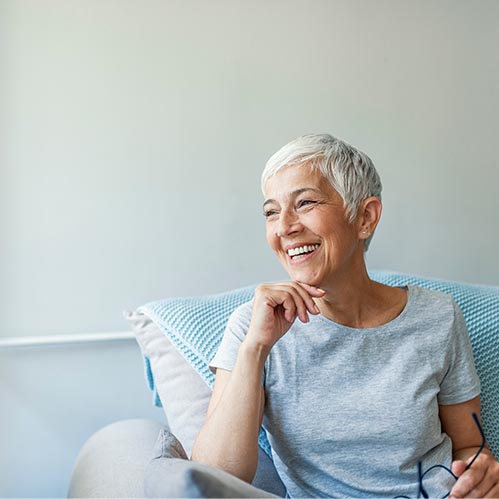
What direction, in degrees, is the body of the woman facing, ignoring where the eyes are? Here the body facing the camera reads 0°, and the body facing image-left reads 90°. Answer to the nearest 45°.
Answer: approximately 0°

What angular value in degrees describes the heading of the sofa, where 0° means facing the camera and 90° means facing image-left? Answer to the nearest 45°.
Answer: approximately 0°
